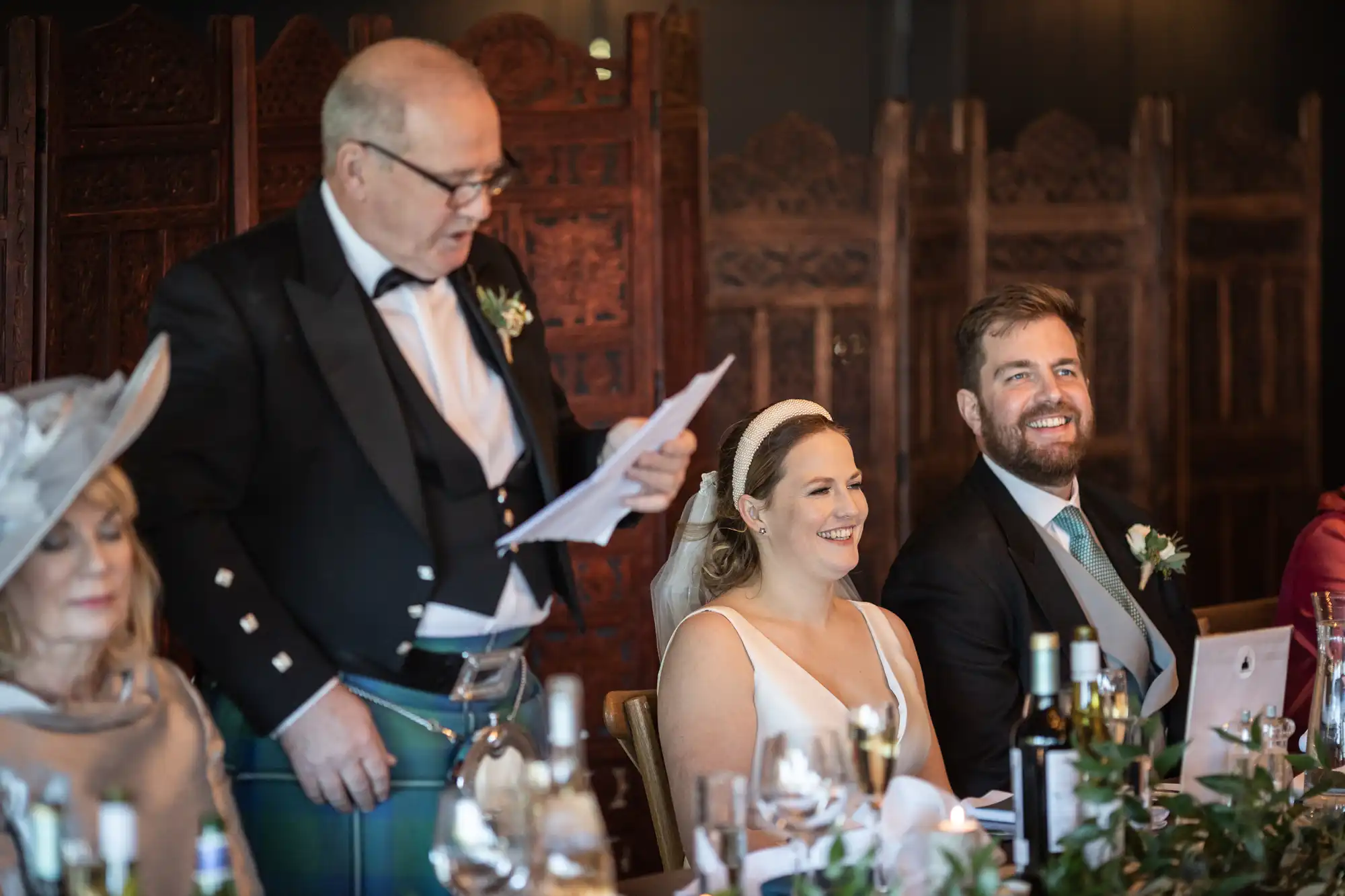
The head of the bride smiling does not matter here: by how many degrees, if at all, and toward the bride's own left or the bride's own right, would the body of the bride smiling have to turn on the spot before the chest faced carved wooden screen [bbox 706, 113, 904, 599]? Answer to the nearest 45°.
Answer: approximately 135° to the bride's own left

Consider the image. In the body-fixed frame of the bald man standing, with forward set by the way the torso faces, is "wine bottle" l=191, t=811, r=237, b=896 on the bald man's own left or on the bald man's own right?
on the bald man's own right

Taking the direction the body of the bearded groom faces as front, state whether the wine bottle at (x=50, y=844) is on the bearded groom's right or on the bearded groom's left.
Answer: on the bearded groom's right

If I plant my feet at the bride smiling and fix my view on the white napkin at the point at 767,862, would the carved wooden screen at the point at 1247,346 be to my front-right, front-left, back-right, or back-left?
back-left

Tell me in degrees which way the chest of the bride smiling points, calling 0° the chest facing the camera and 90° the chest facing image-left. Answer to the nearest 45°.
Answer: approximately 315°

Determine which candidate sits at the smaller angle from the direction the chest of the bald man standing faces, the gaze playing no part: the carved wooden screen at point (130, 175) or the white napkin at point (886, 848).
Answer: the white napkin

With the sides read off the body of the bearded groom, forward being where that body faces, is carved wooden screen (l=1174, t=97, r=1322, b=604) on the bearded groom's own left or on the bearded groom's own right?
on the bearded groom's own left

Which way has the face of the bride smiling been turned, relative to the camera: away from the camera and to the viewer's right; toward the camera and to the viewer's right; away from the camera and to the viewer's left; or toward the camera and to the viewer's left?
toward the camera and to the viewer's right

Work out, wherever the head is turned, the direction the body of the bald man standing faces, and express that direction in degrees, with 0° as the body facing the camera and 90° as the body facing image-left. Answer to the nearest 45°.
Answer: approximately 315°
